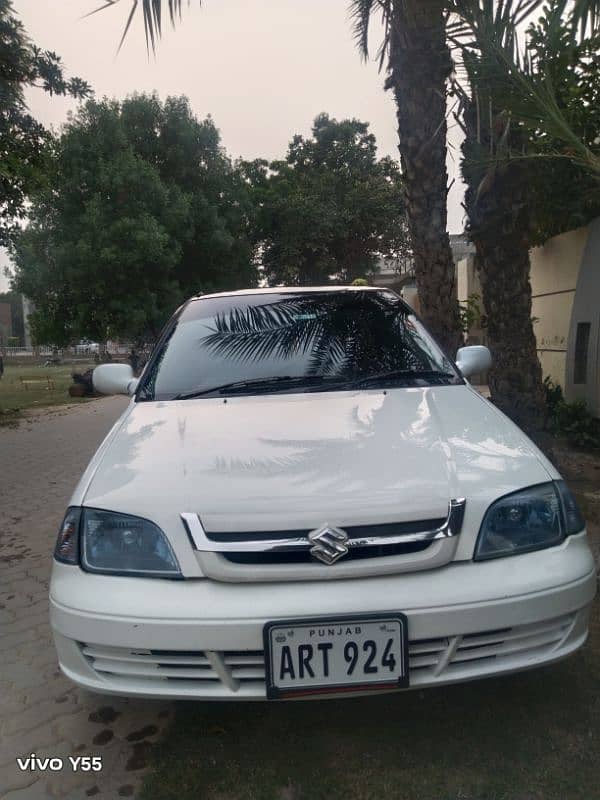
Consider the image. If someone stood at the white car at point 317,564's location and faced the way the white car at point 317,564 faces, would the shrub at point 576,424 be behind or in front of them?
behind

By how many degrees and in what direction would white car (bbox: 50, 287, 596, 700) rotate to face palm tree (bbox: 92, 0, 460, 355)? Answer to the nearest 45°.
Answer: approximately 180°

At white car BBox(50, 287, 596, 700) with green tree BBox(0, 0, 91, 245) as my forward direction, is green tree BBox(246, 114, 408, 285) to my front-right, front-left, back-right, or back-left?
front-right

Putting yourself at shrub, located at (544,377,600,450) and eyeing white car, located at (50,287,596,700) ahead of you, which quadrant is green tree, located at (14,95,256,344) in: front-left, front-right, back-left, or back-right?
back-right

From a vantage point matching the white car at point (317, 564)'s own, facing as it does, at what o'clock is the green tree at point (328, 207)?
The green tree is roughly at 6 o'clock from the white car.

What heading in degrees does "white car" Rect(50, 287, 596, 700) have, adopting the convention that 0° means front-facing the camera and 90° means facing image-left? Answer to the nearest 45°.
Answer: approximately 0°

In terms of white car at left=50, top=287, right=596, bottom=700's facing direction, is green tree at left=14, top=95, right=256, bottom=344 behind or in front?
behind

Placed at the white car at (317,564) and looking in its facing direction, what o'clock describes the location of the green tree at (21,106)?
The green tree is roughly at 5 o'clock from the white car.

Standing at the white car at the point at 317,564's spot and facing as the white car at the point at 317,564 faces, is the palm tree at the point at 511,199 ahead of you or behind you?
behind
